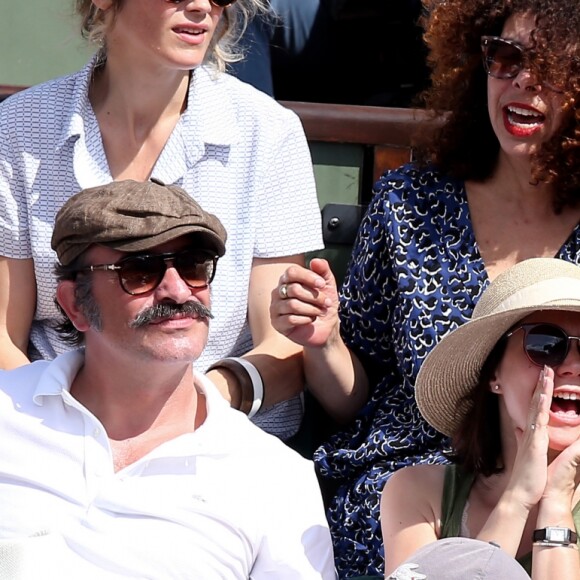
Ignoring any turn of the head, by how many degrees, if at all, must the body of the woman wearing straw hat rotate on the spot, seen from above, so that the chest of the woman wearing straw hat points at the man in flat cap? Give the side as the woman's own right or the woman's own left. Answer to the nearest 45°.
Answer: approximately 135° to the woman's own right

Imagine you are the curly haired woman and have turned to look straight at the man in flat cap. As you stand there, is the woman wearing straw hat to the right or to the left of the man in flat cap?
left

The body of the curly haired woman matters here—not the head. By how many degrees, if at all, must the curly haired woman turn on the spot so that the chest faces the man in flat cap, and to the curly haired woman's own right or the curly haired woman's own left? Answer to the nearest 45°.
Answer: approximately 45° to the curly haired woman's own right

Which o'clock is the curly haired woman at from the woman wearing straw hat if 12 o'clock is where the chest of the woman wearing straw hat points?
The curly haired woman is roughly at 7 o'clock from the woman wearing straw hat.

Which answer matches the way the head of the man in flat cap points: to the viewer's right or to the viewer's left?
to the viewer's right

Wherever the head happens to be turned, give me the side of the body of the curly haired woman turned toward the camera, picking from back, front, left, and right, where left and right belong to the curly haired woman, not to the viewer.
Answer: front

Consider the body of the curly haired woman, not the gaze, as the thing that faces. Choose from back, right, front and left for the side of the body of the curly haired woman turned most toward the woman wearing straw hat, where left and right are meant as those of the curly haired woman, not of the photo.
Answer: front
